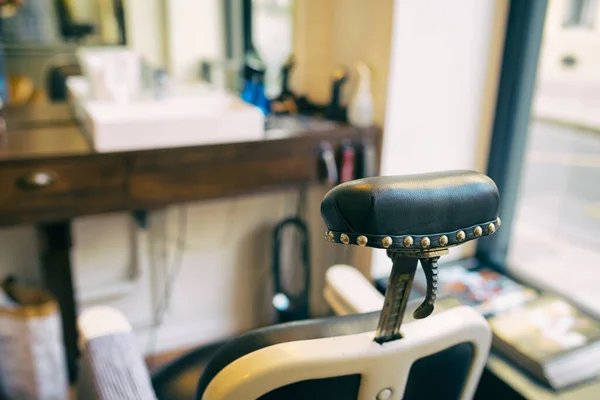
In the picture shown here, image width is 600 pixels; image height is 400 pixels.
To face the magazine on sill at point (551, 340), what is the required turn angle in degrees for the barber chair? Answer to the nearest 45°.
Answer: approximately 90° to its right

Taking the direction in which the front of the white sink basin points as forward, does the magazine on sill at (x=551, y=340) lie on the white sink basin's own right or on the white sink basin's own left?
on the white sink basin's own left

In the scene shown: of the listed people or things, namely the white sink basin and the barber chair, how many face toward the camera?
1

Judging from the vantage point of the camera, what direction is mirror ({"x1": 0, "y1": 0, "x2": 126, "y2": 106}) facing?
facing the viewer

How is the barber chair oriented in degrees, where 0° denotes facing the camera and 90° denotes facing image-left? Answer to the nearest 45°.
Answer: approximately 135°

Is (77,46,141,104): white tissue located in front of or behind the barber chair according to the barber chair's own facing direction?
in front

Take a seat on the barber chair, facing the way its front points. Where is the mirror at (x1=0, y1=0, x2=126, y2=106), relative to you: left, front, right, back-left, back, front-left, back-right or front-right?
front

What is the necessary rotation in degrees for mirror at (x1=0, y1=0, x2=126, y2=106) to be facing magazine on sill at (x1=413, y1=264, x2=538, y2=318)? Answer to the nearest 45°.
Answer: approximately 45° to its left

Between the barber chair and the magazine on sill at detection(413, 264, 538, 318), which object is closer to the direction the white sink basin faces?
the barber chair

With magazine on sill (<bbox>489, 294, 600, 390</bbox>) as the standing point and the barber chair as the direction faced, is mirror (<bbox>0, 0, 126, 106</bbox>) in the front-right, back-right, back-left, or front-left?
front-right

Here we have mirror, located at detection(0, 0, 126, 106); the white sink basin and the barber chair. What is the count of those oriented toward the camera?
2

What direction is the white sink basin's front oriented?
toward the camera

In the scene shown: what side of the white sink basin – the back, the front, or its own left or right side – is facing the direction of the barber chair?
front
